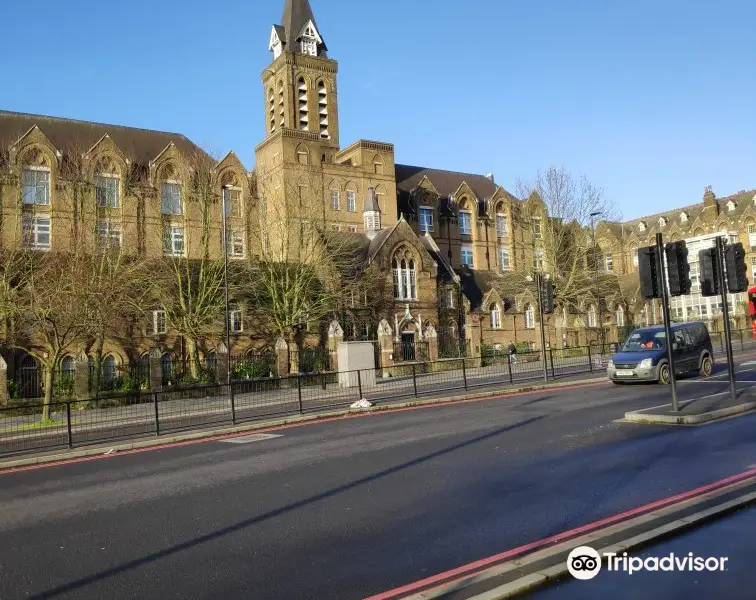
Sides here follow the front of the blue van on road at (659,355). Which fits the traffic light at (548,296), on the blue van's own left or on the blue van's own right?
on the blue van's own right

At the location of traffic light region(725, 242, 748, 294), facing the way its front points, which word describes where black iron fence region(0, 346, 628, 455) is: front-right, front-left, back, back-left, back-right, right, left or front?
back-left

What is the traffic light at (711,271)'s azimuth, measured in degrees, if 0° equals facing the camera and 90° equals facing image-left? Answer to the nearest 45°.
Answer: approximately 225°

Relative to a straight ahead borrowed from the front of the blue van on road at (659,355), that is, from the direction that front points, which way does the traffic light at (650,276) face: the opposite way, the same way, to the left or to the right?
the opposite way

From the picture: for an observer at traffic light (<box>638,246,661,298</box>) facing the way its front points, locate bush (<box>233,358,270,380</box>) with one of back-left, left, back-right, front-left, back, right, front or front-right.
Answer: left

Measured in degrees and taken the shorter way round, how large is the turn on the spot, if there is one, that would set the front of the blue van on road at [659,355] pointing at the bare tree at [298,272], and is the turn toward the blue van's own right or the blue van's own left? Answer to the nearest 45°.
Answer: approximately 90° to the blue van's own right

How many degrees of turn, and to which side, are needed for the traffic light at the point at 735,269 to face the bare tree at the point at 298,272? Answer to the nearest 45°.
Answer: approximately 90° to its left

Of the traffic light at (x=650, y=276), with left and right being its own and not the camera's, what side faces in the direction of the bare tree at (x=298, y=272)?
left
